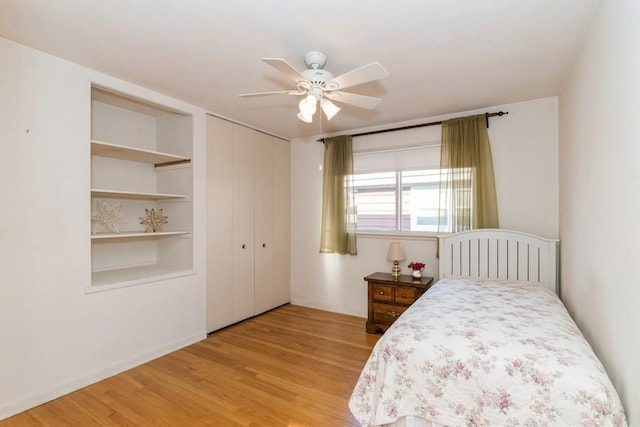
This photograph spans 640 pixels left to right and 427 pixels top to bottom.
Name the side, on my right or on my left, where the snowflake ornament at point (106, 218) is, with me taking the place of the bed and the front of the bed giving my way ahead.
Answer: on my right

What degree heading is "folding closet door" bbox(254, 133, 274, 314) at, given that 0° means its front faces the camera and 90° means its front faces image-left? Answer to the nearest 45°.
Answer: approximately 315°

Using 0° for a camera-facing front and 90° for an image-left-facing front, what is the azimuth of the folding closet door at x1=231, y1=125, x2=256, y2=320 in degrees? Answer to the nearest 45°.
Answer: approximately 315°

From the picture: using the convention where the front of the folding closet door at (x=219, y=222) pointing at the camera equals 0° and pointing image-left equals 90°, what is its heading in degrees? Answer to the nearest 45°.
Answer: approximately 315°

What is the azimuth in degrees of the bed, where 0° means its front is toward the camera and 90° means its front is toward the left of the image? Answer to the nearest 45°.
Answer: approximately 0°

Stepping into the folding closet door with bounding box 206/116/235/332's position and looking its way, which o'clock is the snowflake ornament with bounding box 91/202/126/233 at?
The snowflake ornament is roughly at 4 o'clock from the folding closet door.
